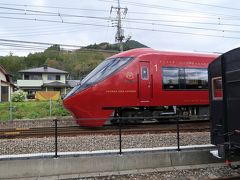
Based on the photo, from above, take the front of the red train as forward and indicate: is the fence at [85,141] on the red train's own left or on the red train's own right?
on the red train's own left

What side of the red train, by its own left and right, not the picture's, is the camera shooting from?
left
